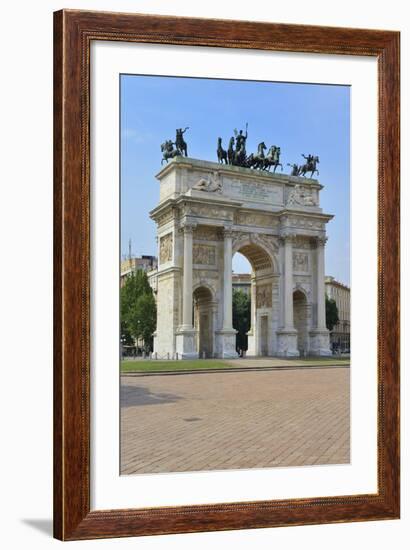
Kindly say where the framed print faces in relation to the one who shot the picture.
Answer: facing the viewer and to the right of the viewer
